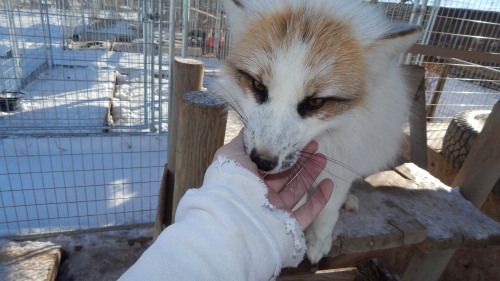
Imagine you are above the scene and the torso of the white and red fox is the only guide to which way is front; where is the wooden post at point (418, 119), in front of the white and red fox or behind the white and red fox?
behind

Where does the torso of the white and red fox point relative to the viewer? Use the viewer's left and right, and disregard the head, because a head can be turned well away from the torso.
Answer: facing the viewer and to the left of the viewer

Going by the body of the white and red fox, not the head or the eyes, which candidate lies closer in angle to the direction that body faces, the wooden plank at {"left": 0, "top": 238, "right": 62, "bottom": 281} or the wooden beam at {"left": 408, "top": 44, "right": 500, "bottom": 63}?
the wooden plank

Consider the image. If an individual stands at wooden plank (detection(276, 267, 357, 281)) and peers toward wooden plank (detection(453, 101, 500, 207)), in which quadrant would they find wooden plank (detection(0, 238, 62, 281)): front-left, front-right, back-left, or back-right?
back-left

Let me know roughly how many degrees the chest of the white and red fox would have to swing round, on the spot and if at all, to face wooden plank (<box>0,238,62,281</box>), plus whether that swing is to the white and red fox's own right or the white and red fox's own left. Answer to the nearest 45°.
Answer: approximately 45° to the white and red fox's own right

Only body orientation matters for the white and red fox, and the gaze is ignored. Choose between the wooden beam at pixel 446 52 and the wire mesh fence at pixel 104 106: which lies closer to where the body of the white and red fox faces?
the wire mesh fence

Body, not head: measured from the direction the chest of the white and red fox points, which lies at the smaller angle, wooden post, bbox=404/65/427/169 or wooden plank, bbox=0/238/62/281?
the wooden plank

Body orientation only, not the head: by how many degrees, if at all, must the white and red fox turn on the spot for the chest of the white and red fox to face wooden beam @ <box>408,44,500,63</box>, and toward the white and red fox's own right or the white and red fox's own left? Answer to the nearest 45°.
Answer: approximately 180°
